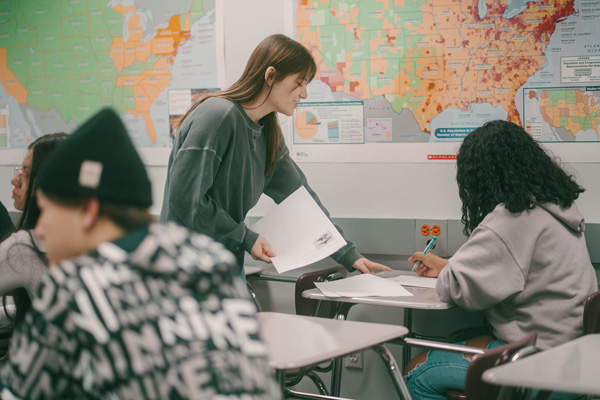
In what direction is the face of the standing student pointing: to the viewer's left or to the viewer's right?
to the viewer's right

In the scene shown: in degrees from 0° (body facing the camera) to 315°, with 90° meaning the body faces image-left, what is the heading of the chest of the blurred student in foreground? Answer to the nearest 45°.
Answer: approximately 135°

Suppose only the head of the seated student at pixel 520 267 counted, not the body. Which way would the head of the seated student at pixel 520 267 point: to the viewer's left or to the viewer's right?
to the viewer's left

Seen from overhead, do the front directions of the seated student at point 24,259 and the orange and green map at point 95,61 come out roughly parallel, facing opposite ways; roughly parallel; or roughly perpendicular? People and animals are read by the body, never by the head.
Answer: roughly perpendicular

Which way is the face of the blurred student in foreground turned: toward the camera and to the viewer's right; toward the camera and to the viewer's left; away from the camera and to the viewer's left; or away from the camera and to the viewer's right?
away from the camera and to the viewer's left

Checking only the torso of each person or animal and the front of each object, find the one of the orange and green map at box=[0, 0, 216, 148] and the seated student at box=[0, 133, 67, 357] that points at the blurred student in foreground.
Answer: the orange and green map

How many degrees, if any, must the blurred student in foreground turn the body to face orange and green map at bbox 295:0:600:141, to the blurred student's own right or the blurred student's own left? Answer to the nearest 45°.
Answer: approximately 90° to the blurred student's own right

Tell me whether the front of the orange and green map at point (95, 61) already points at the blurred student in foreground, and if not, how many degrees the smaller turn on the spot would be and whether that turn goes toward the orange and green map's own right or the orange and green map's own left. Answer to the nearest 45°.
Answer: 0° — it already faces them
